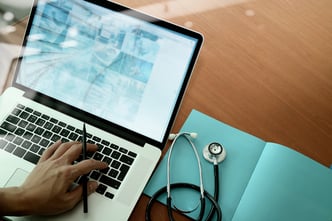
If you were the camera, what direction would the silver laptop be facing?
facing the viewer and to the left of the viewer
